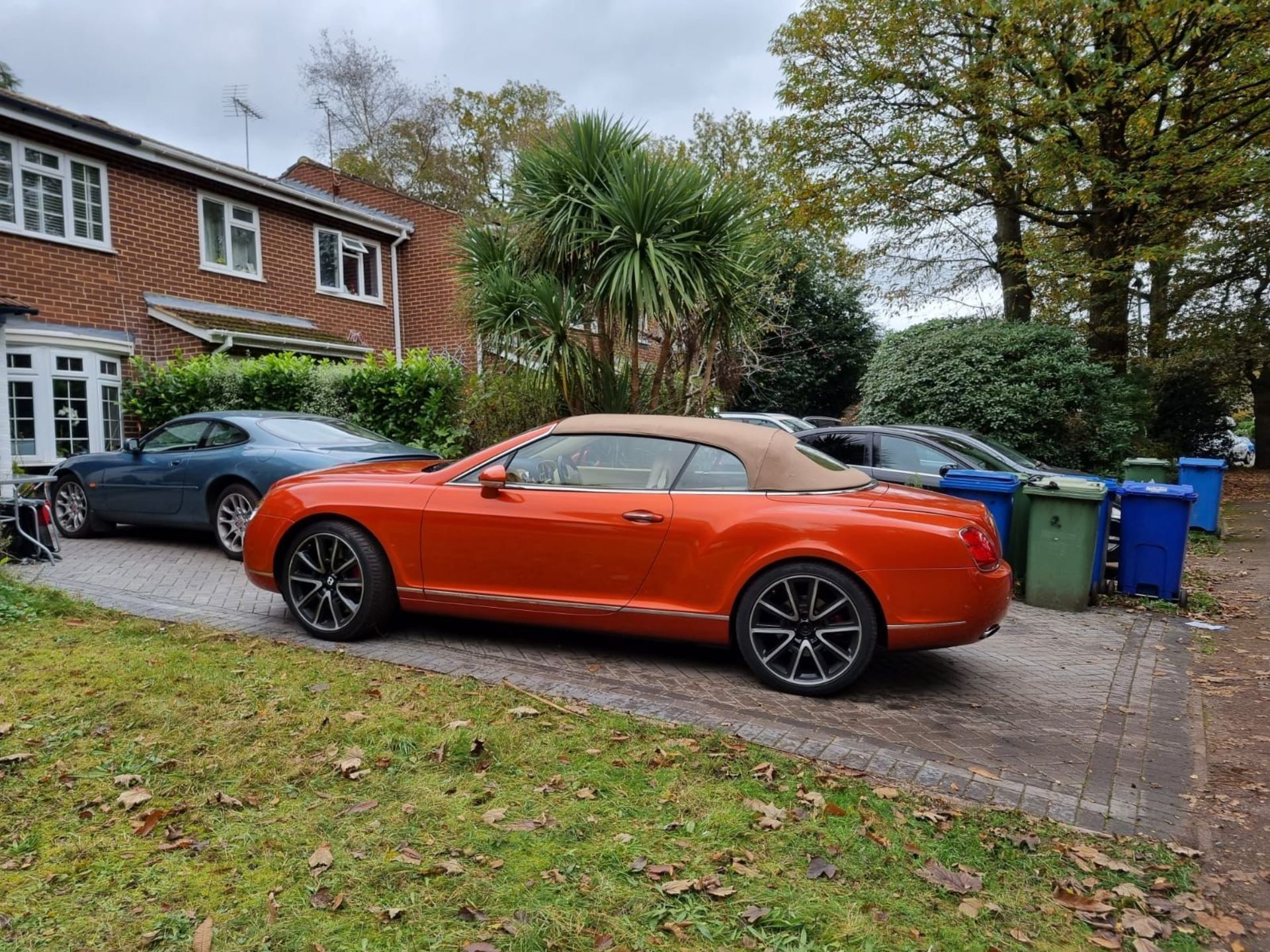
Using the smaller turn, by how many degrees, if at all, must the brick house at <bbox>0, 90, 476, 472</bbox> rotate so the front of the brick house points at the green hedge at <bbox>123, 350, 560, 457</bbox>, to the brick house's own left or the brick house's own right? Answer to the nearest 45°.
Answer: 0° — it already faces it

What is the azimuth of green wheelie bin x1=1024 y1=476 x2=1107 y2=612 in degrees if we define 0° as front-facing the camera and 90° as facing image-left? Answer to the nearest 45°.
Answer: approximately 0°

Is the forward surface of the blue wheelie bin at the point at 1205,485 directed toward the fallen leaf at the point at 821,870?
yes

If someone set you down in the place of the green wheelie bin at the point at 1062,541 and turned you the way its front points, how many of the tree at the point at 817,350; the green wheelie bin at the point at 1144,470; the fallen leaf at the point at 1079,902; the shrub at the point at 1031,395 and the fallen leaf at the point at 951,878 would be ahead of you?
2

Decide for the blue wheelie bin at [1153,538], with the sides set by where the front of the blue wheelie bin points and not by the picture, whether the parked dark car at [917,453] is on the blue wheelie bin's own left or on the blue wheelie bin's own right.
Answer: on the blue wheelie bin's own right

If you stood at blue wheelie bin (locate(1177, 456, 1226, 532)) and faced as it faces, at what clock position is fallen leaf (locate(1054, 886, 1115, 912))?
The fallen leaf is roughly at 12 o'clock from the blue wheelie bin.

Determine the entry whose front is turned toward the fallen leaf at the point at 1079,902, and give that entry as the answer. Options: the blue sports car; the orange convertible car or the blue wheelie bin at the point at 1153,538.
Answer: the blue wheelie bin

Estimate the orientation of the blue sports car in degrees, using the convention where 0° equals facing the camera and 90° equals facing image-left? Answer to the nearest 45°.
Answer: approximately 135°

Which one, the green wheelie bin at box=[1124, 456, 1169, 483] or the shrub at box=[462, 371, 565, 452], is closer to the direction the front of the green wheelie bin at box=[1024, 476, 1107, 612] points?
the shrub

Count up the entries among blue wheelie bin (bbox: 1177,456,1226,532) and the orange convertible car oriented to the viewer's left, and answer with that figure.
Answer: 1

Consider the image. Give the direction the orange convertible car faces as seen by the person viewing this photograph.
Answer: facing to the left of the viewer
